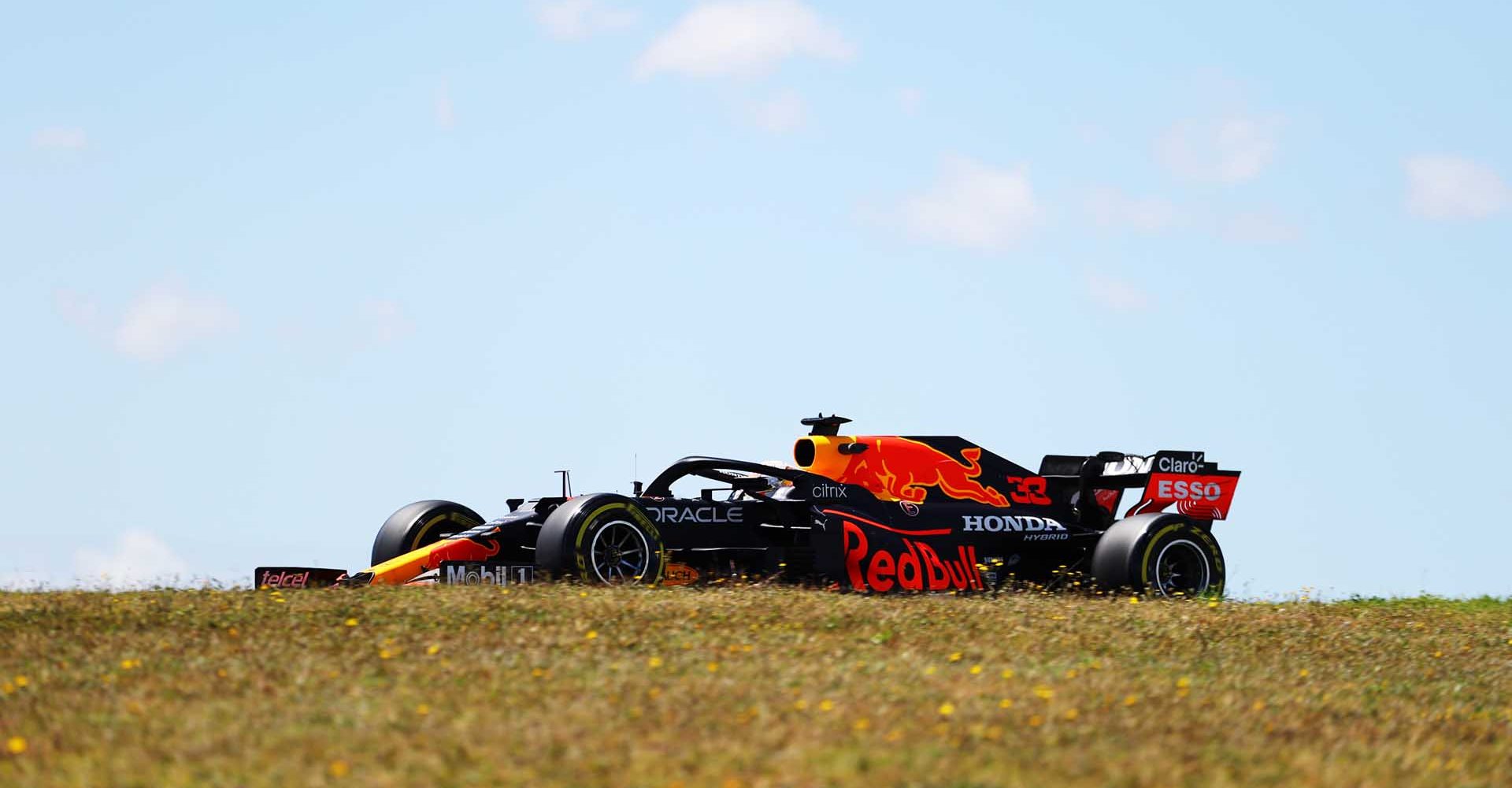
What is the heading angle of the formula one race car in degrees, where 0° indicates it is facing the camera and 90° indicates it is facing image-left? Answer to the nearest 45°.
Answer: approximately 45°
